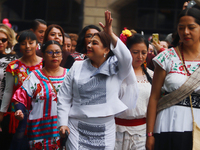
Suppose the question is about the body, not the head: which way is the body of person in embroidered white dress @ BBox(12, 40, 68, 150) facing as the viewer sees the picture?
toward the camera

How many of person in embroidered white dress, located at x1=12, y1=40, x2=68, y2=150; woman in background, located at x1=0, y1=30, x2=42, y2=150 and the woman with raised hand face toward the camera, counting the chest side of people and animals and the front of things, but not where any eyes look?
3

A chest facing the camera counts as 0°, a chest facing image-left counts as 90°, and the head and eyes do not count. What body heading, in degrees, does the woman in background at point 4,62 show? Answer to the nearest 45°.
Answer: approximately 45°

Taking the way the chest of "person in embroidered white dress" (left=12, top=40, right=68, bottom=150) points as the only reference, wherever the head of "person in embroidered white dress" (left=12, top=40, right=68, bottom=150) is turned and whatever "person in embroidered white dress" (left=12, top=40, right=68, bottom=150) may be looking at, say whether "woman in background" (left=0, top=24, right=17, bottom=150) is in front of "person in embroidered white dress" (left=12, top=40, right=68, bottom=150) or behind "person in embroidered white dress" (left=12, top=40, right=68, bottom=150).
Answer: behind

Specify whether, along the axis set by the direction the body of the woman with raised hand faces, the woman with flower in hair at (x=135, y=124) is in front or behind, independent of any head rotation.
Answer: behind

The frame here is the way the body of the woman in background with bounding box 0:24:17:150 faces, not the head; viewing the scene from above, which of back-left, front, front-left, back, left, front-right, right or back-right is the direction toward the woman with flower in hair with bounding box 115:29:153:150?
left

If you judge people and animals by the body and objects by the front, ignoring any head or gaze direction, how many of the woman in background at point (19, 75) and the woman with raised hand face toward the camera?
2

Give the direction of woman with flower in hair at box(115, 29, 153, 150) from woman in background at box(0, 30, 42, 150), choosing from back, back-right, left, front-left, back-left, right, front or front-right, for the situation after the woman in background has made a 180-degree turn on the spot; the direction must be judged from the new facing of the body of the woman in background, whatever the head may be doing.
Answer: back-right

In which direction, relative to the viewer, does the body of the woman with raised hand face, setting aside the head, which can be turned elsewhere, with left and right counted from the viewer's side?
facing the viewer

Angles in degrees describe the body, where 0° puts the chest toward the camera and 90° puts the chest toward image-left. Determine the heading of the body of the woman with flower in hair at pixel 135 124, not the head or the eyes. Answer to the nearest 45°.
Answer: approximately 0°

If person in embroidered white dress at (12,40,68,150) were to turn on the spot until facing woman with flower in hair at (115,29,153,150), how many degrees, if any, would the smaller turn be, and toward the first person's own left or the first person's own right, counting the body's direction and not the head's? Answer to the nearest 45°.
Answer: approximately 90° to the first person's own left

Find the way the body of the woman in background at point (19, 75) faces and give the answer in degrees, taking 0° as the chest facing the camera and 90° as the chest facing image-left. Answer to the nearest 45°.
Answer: approximately 0°
